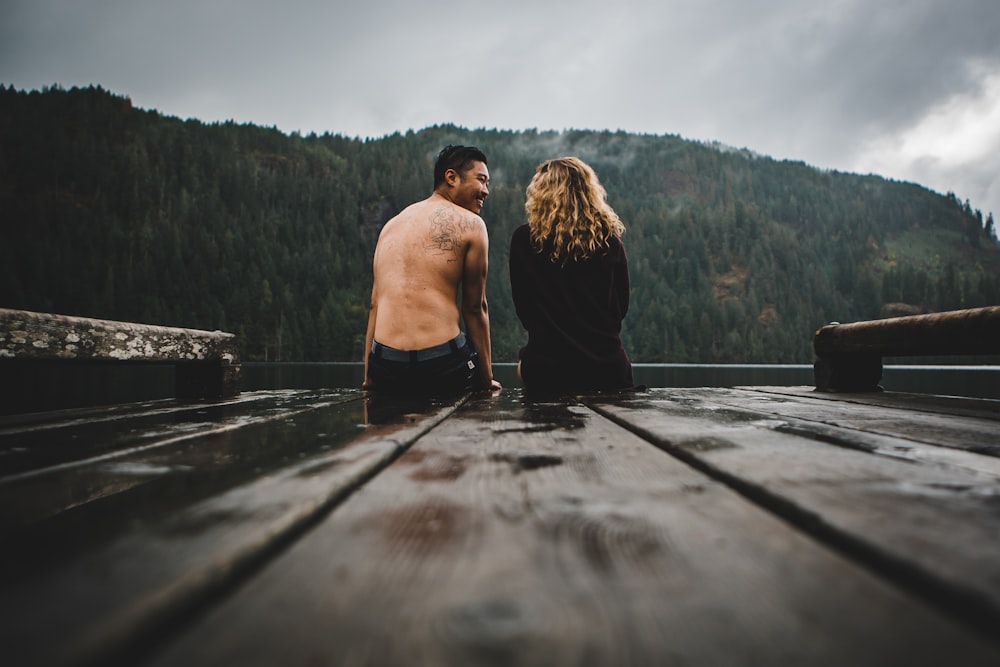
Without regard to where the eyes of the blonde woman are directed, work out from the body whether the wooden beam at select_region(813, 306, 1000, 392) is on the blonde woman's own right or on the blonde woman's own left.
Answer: on the blonde woman's own right

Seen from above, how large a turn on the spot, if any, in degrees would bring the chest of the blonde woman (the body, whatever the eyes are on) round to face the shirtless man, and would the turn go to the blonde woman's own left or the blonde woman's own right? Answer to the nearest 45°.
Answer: approximately 90° to the blonde woman's own left

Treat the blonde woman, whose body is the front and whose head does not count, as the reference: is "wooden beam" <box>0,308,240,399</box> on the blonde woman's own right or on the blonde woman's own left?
on the blonde woman's own left

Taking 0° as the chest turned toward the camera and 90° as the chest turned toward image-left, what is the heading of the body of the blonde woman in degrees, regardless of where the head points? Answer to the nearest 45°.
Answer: approximately 180°

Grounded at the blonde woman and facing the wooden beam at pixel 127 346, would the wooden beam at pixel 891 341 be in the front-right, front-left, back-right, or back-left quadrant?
back-left
